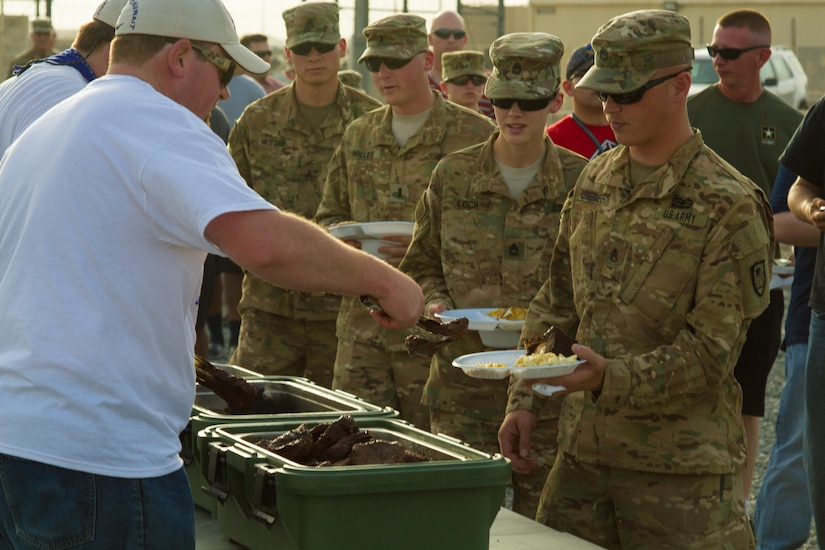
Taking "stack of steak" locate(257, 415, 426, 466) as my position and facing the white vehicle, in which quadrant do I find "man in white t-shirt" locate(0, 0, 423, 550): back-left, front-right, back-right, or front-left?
back-left

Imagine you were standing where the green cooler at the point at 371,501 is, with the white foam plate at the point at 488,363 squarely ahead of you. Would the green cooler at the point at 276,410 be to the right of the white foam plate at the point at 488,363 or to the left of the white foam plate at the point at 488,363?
left

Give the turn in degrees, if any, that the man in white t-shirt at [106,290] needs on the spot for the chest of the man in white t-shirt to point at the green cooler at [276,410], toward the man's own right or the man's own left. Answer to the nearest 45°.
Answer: approximately 45° to the man's own left

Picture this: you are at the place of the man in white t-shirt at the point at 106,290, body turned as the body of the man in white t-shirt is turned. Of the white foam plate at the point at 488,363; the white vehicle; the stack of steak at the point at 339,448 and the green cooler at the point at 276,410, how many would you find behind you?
0

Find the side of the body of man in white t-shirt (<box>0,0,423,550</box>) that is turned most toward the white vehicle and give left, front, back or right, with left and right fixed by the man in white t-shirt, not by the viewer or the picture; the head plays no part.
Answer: front

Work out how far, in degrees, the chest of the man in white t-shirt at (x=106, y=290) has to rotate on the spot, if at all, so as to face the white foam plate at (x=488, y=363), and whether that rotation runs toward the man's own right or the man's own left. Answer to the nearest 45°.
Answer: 0° — they already face it

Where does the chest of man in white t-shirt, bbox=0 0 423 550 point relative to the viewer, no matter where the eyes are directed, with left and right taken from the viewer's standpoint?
facing away from the viewer and to the right of the viewer

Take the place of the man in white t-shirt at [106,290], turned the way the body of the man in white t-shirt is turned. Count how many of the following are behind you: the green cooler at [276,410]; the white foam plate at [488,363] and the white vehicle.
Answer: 0

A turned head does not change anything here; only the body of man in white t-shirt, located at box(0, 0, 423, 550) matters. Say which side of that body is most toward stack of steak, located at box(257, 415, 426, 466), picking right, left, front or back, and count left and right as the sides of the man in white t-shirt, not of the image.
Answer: front
